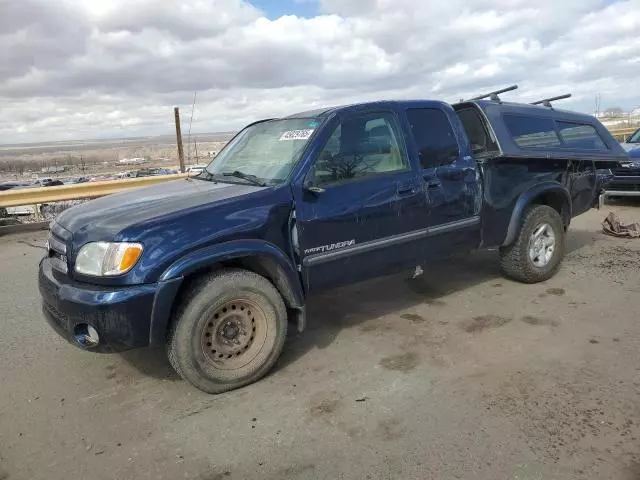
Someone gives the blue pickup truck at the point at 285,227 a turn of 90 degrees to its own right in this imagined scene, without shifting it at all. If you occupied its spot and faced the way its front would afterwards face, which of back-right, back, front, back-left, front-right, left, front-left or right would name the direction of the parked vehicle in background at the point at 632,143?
right

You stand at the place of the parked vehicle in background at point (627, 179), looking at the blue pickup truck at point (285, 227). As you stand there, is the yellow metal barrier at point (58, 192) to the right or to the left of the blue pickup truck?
right

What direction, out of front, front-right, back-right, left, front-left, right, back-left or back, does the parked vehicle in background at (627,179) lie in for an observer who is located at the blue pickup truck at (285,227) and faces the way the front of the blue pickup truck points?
back

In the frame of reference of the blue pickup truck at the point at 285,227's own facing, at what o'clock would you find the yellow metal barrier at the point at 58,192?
The yellow metal barrier is roughly at 3 o'clock from the blue pickup truck.
